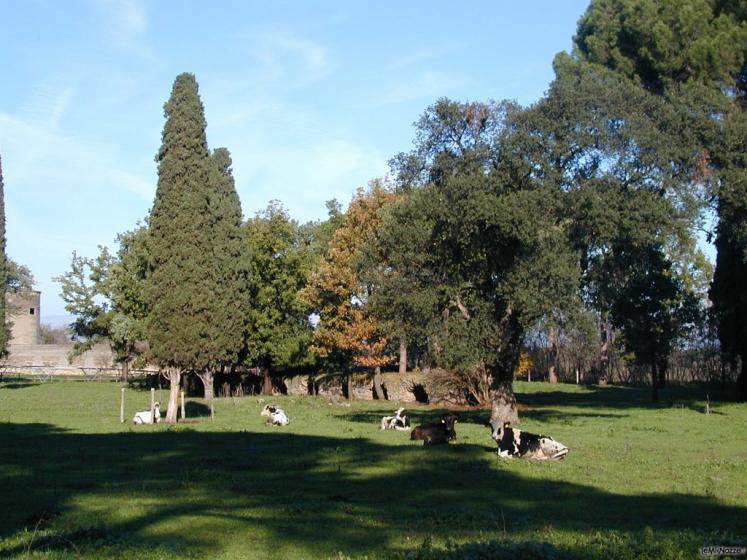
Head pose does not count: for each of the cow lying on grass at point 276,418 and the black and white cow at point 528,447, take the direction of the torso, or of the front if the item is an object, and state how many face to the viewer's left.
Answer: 2

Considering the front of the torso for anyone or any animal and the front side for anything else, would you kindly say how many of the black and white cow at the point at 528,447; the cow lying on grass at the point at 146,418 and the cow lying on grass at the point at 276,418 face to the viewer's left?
2

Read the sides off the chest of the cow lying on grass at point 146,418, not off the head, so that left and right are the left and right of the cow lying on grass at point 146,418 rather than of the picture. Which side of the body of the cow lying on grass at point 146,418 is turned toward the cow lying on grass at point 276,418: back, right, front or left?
front

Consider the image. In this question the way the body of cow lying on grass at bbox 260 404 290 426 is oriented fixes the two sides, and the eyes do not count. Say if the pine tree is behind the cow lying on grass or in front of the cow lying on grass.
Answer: behind

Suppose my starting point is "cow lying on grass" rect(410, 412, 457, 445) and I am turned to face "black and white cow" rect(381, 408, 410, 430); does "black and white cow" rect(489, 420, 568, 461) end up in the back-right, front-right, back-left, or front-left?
back-right

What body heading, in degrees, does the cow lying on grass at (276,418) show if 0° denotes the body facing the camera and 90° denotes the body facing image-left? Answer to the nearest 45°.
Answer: approximately 90°

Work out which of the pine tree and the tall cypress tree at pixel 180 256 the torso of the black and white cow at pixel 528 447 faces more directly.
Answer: the tall cypress tree

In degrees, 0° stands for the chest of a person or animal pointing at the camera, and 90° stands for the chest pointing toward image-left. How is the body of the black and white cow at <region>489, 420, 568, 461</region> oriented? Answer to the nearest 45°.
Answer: approximately 90°

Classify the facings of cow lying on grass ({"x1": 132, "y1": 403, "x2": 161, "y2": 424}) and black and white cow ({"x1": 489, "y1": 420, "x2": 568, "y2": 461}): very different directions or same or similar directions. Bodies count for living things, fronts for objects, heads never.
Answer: very different directions

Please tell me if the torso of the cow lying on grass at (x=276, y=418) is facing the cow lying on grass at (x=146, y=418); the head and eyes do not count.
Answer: yes

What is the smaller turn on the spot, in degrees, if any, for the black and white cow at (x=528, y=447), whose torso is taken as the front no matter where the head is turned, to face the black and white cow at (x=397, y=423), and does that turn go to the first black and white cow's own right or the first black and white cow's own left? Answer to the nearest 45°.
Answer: approximately 45° to the first black and white cow's own right

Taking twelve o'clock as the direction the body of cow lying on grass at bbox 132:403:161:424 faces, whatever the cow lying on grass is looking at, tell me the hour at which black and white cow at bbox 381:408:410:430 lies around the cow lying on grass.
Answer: The black and white cow is roughly at 1 o'clock from the cow lying on grass.
